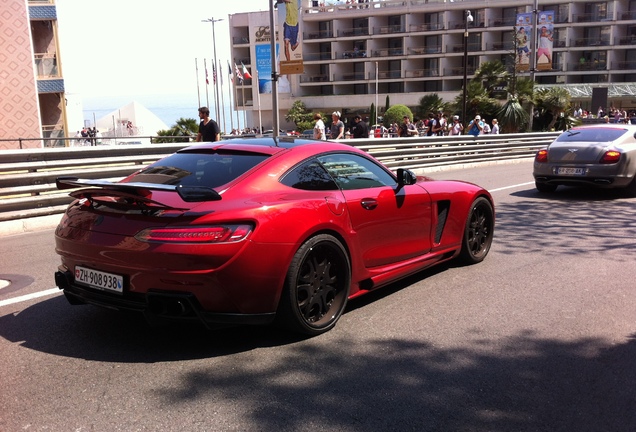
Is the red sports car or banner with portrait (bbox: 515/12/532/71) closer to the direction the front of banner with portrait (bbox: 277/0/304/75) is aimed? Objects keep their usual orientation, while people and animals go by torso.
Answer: the red sports car

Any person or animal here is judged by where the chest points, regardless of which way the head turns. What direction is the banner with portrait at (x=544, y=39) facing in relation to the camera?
toward the camera

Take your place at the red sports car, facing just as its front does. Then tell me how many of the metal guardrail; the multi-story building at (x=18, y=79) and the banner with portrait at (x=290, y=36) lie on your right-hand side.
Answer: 0

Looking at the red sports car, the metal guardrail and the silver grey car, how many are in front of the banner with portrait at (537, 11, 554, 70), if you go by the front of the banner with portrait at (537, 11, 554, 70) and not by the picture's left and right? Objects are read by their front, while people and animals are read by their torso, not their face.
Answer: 3

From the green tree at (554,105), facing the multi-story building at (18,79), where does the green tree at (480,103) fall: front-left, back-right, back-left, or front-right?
front-right

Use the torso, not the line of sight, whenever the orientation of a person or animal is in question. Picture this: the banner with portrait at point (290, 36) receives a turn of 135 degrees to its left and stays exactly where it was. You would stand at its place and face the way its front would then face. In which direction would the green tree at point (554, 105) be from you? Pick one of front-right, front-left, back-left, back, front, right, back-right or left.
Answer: front

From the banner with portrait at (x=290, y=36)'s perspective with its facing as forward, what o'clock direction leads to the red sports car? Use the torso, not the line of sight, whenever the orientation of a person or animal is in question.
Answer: The red sports car is roughly at 12 o'clock from the banner with portrait.

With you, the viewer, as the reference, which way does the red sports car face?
facing away from the viewer and to the right of the viewer

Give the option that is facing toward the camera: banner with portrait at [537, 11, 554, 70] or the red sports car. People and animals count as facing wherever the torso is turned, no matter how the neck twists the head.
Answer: the banner with portrait

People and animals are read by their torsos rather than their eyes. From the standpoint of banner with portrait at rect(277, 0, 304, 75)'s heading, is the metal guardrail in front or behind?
in front

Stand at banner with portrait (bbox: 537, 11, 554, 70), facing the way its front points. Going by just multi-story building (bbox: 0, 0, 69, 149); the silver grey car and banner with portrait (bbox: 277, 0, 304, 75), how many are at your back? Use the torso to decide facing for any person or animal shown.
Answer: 0

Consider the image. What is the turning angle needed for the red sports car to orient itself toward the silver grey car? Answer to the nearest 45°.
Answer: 0° — it already faces it

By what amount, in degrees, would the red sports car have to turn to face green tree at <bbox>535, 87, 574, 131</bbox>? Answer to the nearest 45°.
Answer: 0° — it already faces it

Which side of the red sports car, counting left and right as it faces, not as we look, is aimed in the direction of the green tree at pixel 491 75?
front

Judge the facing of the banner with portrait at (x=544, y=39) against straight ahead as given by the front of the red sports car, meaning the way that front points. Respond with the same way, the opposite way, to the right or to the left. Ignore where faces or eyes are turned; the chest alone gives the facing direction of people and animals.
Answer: the opposite way

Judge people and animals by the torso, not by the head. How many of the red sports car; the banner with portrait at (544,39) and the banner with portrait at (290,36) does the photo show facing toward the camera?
2

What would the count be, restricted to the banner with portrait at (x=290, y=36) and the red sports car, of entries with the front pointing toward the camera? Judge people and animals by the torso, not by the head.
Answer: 1

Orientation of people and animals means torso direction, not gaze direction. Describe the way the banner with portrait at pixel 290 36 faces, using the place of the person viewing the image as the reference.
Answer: facing the viewer

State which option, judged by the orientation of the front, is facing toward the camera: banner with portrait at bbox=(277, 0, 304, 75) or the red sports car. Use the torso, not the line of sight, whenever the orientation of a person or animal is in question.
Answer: the banner with portrait
